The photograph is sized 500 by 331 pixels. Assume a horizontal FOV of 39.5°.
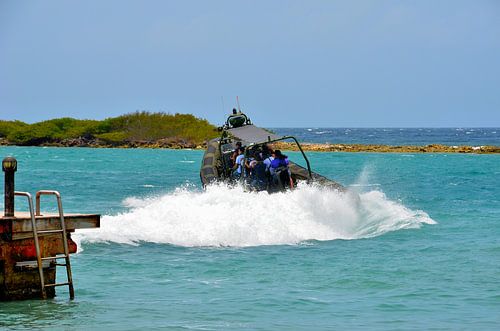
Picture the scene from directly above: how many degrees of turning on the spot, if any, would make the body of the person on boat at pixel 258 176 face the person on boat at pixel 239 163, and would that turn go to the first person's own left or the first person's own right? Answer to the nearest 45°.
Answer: approximately 45° to the first person's own left

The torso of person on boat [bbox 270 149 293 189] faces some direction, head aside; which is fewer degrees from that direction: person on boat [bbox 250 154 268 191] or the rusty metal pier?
the person on boat

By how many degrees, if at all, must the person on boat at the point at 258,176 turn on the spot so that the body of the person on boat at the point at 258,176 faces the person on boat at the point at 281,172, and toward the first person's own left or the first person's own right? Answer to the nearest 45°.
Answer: approximately 90° to the first person's own right

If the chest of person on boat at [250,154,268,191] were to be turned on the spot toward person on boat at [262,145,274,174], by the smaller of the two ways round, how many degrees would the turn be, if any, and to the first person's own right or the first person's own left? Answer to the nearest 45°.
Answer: approximately 45° to the first person's own right

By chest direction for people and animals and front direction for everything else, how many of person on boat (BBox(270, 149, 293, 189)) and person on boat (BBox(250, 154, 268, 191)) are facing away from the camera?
2

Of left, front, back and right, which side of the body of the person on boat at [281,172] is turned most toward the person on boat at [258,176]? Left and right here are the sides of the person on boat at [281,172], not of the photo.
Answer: left

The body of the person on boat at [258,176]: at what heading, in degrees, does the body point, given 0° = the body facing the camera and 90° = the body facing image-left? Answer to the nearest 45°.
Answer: approximately 180°

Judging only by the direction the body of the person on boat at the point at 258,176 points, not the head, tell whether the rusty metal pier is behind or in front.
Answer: behind

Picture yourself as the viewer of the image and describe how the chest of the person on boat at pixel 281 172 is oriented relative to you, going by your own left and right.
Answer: facing away from the viewer
